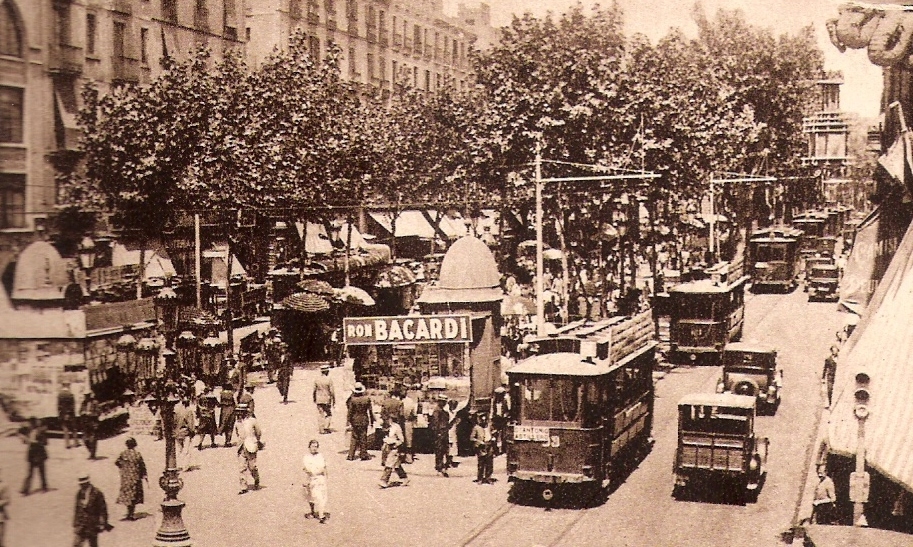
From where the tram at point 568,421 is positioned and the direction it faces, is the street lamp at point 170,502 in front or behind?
in front

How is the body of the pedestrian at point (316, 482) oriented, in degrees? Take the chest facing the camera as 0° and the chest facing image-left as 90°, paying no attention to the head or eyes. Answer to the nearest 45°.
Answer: approximately 0°

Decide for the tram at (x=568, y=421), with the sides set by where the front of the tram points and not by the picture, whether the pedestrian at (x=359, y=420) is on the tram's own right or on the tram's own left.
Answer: on the tram's own right
